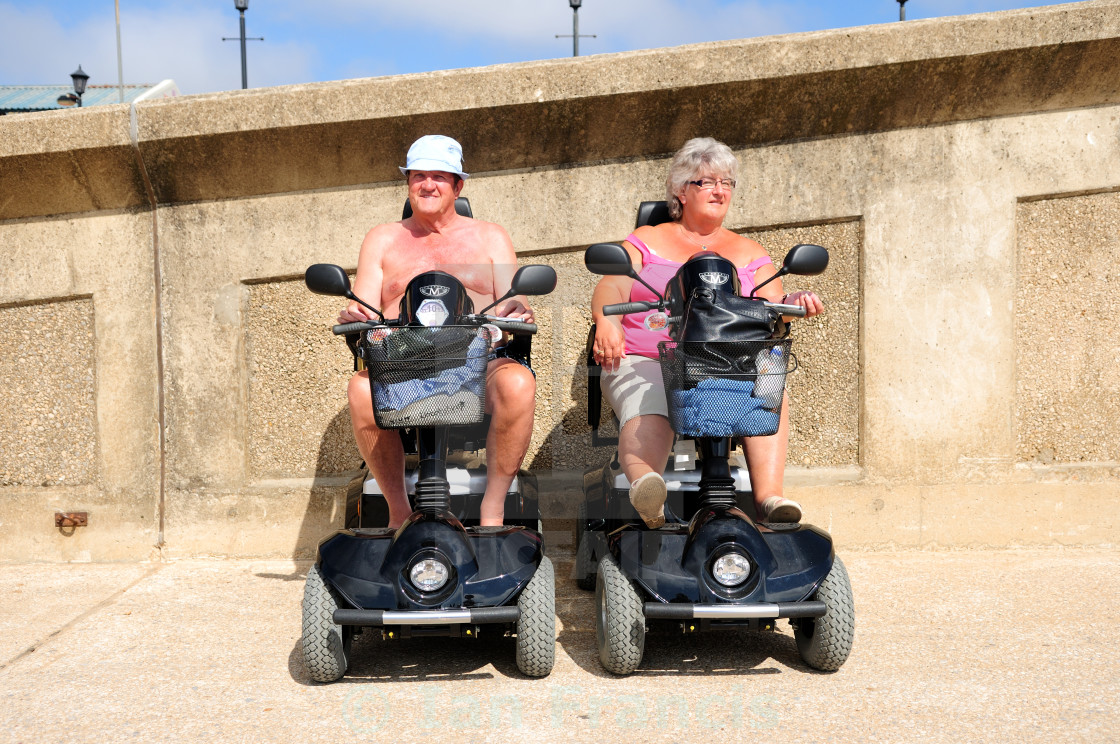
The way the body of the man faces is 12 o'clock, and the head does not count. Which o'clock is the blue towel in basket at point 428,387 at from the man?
The blue towel in basket is roughly at 12 o'clock from the man.

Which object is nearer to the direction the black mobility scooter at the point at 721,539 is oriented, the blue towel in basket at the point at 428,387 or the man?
the blue towel in basket

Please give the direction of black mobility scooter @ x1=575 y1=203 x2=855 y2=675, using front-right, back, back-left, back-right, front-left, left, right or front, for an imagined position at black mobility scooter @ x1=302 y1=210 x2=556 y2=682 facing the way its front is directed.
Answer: left

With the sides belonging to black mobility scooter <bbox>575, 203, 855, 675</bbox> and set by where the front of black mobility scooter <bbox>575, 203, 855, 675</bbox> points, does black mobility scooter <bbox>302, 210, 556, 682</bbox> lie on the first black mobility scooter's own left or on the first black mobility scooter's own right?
on the first black mobility scooter's own right

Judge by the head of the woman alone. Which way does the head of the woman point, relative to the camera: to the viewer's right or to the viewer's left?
to the viewer's right

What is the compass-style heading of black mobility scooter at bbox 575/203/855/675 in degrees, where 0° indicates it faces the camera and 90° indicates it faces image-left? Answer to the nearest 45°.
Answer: approximately 0°

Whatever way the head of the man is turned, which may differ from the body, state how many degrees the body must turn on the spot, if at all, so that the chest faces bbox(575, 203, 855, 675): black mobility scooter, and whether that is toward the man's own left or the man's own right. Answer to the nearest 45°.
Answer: approximately 45° to the man's own left

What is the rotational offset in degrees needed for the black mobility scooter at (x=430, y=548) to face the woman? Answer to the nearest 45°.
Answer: approximately 135° to its left

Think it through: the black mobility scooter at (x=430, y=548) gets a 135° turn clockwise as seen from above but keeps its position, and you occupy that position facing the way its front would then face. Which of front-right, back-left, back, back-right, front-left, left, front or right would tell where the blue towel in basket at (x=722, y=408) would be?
back-right

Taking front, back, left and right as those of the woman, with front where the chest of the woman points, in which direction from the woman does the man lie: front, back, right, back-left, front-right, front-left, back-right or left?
right
